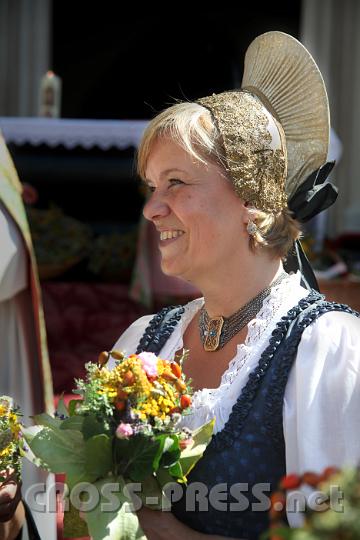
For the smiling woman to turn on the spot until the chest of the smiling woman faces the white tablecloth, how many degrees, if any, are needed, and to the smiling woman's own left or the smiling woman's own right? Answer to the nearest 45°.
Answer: approximately 135° to the smiling woman's own right

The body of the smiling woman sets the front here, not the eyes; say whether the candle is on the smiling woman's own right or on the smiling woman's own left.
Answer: on the smiling woman's own right

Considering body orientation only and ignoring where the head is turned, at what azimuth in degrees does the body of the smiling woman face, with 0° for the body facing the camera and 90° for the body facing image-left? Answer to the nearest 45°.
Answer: approximately 45°

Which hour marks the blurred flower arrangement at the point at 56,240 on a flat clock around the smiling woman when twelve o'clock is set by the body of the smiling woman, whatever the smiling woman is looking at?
The blurred flower arrangement is roughly at 4 o'clock from the smiling woman.

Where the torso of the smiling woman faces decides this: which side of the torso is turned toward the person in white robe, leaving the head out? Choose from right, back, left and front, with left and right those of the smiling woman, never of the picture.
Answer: right
